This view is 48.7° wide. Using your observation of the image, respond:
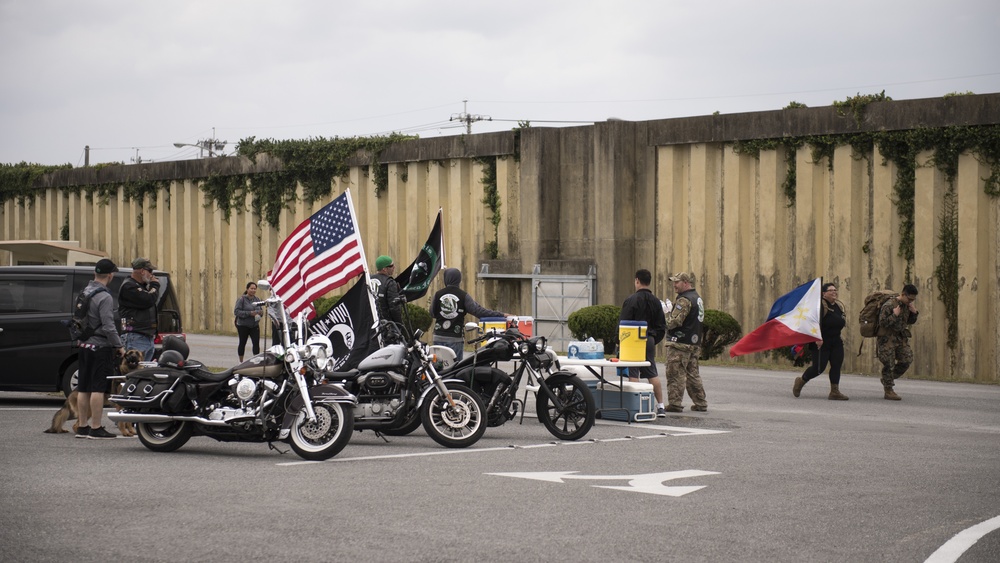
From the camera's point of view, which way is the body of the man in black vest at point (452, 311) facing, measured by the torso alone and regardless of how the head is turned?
away from the camera

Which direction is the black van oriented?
to the viewer's left

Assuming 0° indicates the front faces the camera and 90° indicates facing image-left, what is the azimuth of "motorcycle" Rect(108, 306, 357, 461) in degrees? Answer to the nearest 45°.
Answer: approximately 315°

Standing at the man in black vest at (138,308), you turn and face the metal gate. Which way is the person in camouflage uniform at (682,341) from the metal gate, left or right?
right

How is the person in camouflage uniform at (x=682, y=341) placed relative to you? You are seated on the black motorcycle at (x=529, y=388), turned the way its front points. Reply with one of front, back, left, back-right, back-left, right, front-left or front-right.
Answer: left

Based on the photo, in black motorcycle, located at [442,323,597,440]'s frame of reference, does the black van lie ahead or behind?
behind

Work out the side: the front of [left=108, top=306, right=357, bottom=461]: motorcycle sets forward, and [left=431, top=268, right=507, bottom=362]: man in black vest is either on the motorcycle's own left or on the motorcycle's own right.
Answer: on the motorcycle's own left

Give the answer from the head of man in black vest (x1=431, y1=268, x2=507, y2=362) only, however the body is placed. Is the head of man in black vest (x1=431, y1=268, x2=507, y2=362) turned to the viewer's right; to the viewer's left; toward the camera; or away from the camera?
away from the camera

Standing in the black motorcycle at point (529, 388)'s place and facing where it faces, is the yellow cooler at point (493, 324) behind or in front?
behind

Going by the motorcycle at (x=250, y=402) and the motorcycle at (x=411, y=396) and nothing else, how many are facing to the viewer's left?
0

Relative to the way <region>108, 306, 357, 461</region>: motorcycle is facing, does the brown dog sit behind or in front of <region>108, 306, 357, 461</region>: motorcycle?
behind

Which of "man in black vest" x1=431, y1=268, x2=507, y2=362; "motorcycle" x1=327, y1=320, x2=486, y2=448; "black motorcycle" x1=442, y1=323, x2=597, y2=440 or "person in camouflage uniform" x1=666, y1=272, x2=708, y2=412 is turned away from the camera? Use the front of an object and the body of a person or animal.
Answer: the man in black vest

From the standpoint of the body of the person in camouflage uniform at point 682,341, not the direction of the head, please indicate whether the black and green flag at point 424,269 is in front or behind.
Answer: in front
